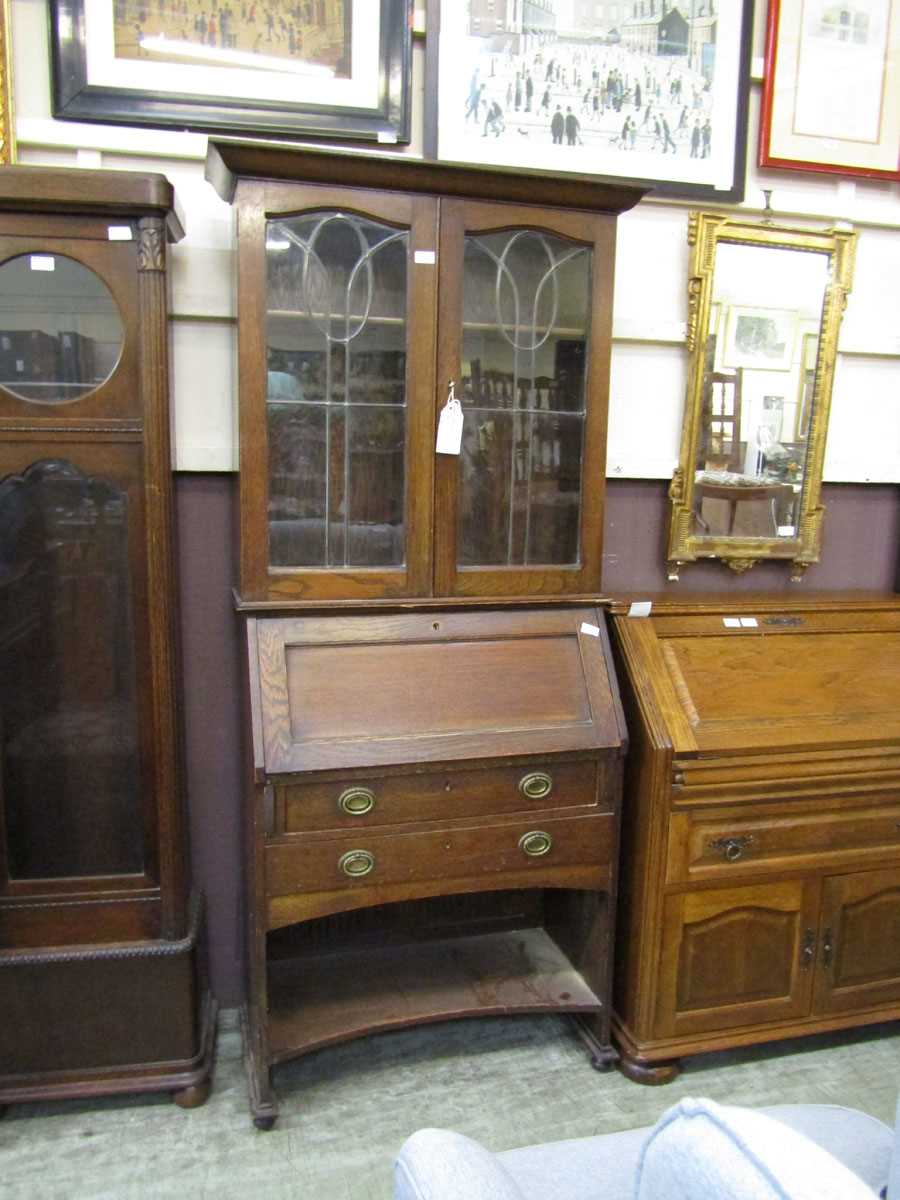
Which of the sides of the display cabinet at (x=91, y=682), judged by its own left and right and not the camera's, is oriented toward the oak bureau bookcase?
left

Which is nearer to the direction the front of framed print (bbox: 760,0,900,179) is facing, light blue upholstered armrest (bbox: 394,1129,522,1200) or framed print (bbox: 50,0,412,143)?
the light blue upholstered armrest

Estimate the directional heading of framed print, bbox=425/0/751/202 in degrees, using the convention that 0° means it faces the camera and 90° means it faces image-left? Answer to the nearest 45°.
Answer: approximately 0°

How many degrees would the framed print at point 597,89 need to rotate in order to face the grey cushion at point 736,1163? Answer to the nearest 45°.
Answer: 0° — it already faces it

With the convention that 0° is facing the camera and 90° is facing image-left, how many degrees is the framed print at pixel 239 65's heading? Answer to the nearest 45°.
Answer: approximately 0°

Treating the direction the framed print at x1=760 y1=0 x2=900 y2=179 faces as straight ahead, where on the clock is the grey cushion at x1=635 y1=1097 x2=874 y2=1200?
The grey cushion is roughly at 12 o'clock from the framed print.

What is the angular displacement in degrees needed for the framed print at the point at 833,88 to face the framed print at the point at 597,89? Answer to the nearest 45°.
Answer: approximately 45° to its right

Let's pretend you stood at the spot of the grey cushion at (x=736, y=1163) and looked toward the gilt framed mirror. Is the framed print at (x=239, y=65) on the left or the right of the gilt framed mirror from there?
left

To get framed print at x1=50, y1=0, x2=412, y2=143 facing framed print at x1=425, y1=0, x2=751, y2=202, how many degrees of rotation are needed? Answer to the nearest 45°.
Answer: approximately 90° to its left
